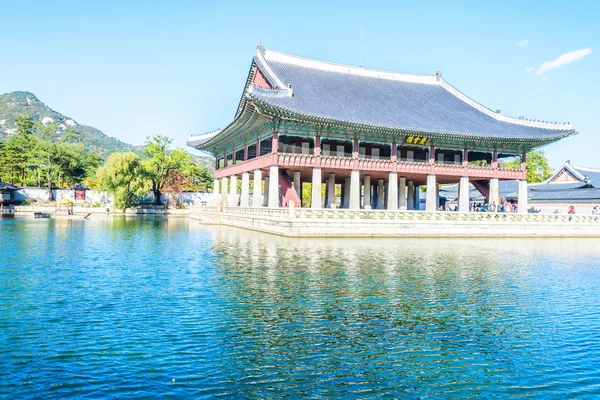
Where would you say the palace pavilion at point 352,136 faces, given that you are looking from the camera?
facing the viewer and to the right of the viewer
